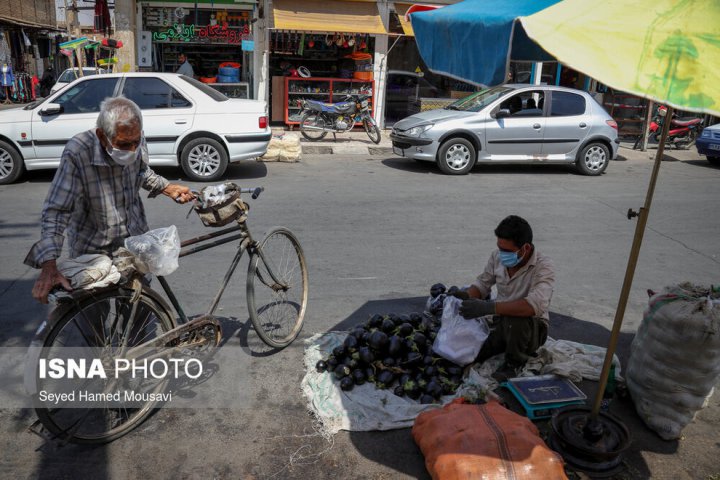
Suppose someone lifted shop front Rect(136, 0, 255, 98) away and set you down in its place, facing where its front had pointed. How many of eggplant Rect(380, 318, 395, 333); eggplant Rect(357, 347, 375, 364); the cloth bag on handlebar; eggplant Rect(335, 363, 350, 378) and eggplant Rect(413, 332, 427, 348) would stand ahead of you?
5

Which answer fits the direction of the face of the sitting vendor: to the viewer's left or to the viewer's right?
to the viewer's left

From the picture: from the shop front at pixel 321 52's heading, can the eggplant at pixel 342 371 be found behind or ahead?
ahead

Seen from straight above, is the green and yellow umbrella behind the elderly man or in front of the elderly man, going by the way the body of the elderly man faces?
in front

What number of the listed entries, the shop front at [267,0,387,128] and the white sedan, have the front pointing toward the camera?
1

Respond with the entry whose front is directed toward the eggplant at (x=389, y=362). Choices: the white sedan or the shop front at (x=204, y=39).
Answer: the shop front

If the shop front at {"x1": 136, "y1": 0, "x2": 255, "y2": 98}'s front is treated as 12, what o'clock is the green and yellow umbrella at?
The green and yellow umbrella is roughly at 12 o'clock from the shop front.

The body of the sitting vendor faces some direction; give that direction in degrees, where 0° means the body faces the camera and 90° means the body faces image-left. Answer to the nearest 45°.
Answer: approximately 45°

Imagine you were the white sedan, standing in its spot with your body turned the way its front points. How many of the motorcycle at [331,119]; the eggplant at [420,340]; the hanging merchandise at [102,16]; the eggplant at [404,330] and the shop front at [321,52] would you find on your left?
2

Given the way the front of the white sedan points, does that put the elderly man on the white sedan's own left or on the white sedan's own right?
on the white sedan's own left

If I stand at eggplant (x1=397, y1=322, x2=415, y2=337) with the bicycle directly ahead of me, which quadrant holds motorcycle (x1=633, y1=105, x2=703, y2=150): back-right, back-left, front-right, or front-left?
back-right

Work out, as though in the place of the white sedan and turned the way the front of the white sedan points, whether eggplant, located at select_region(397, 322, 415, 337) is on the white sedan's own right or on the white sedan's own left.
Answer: on the white sedan's own left

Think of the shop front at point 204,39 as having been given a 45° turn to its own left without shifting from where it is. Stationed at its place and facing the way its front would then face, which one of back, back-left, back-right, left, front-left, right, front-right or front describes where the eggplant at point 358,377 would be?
front-right

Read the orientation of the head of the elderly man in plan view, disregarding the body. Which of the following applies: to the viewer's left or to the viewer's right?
to the viewer's right

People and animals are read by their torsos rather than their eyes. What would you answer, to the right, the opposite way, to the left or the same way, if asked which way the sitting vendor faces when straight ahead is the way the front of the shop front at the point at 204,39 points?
to the right

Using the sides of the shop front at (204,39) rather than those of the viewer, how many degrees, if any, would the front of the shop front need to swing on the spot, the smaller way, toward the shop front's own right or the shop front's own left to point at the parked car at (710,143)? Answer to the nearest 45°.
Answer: approximately 45° to the shop front's own left

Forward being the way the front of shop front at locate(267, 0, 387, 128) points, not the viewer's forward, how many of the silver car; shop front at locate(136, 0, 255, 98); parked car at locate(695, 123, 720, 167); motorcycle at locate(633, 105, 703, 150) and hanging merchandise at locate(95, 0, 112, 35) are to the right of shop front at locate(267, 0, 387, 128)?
2

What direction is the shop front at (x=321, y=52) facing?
toward the camera

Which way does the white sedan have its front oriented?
to the viewer's left

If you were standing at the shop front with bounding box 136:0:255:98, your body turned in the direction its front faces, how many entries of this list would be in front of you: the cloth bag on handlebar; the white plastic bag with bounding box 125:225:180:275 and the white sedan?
3

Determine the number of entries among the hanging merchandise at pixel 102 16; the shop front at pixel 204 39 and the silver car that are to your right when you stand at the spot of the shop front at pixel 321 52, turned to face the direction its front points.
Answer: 2

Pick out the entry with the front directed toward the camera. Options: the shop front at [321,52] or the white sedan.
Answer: the shop front
